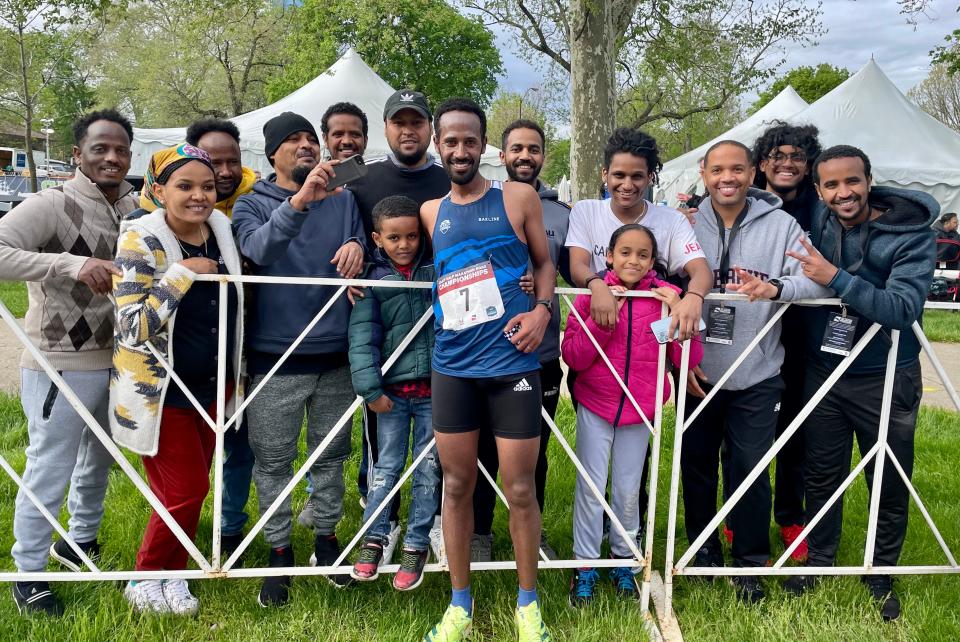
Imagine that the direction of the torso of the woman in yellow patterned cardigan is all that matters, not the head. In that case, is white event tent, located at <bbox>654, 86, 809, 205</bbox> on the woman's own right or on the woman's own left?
on the woman's own left

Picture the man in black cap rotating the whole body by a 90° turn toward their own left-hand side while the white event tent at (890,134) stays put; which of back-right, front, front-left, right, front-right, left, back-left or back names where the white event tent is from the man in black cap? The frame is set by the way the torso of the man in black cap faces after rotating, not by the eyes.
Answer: front-left

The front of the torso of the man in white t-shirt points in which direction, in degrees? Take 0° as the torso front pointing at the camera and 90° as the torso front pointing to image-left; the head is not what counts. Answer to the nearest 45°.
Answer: approximately 0°

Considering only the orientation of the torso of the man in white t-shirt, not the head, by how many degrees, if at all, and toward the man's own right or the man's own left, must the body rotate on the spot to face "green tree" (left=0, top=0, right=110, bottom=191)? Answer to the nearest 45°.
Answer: approximately 135° to the man's own right

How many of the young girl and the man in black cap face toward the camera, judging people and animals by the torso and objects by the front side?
2

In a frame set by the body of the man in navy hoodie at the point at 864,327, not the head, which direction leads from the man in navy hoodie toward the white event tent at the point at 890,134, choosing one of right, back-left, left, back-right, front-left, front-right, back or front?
back-right

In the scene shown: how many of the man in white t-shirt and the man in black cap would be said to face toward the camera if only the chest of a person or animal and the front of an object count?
2

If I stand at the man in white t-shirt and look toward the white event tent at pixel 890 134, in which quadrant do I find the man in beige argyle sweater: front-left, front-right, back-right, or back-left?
back-left

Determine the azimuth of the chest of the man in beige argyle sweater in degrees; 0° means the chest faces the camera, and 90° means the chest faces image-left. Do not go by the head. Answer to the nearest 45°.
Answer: approximately 315°
